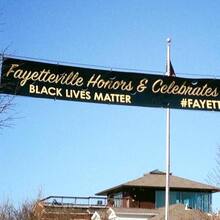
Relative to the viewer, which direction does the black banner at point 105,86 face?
toward the camera
